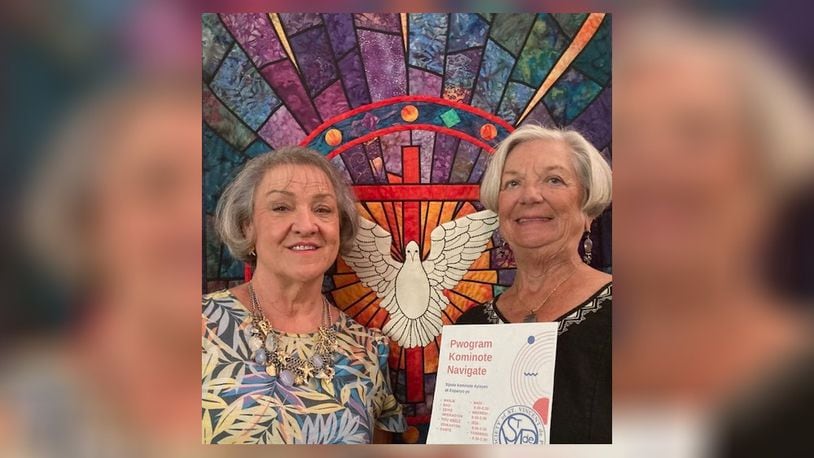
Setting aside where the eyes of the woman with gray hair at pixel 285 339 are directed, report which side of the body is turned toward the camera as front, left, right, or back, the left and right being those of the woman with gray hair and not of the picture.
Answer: front

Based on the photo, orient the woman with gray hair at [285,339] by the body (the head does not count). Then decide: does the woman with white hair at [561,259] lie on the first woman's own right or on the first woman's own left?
on the first woman's own left

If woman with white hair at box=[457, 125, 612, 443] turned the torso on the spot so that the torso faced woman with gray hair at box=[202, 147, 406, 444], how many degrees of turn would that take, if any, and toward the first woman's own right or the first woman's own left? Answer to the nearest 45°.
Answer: approximately 45° to the first woman's own right

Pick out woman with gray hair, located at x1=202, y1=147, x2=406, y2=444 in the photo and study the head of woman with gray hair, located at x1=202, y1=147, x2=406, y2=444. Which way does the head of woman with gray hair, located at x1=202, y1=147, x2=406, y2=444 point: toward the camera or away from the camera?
toward the camera

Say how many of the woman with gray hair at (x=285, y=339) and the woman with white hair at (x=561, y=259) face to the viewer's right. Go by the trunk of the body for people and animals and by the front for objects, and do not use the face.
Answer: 0
